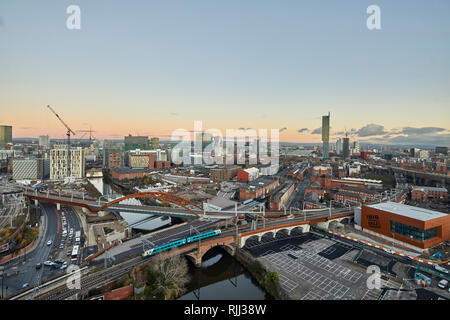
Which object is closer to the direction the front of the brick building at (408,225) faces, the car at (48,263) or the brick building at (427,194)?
the car

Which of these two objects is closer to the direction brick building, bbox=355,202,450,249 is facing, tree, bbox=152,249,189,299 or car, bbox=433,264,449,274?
the tree

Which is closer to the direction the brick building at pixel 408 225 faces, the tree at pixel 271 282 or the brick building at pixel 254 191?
the tree

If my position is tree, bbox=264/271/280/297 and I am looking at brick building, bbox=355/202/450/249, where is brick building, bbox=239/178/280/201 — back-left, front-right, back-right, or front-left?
front-left

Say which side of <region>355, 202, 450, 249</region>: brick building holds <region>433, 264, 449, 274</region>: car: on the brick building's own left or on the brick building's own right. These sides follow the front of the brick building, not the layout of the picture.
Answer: on the brick building's own left

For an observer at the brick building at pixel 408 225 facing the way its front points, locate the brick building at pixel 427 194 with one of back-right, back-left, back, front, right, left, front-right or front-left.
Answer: back-right

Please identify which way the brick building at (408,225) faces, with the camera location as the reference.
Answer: facing the viewer and to the left of the viewer

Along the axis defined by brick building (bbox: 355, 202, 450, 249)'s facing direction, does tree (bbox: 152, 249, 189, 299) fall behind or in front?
in front

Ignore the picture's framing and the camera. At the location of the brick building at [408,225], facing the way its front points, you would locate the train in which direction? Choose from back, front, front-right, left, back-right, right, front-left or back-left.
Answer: front

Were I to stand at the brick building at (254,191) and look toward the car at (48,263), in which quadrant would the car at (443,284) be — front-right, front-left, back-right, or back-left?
front-left

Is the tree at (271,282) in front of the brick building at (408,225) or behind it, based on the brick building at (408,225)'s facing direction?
in front
